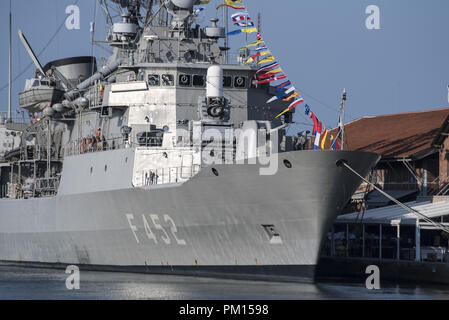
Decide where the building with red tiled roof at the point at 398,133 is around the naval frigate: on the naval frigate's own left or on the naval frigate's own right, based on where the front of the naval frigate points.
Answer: on the naval frigate's own left

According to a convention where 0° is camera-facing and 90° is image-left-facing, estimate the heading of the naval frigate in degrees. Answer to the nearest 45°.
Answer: approximately 315°

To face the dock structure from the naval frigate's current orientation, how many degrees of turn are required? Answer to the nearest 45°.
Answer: approximately 45° to its left
